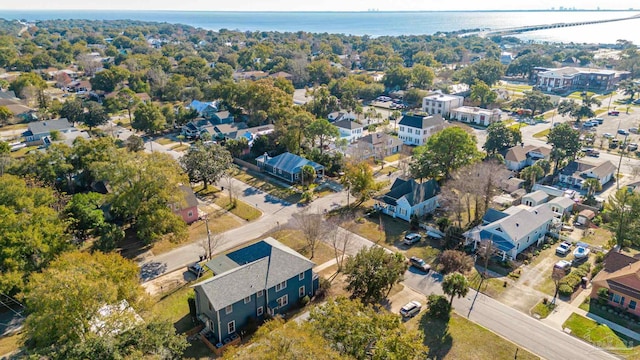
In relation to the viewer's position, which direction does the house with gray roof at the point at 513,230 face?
facing the viewer and to the left of the viewer

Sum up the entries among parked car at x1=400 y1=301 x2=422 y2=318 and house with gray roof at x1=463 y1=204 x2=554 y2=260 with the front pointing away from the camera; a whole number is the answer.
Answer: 0

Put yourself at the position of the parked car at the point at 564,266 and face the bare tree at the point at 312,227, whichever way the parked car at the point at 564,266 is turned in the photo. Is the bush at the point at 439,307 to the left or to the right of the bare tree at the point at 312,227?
left

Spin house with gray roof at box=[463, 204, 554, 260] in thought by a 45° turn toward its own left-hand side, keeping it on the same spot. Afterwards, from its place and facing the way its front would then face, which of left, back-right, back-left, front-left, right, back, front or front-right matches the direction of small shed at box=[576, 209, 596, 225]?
back-left

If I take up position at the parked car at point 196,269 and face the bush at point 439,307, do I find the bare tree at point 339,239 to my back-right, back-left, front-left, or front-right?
front-left

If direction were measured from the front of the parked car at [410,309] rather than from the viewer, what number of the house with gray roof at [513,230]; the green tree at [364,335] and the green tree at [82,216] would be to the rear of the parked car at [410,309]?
1

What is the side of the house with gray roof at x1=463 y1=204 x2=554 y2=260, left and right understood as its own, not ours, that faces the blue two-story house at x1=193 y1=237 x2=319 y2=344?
front

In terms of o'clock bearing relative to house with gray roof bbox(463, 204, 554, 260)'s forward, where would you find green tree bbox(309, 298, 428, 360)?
The green tree is roughly at 11 o'clock from the house with gray roof.

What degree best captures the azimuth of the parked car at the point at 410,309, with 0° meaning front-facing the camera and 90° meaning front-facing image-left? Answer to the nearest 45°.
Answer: approximately 45°

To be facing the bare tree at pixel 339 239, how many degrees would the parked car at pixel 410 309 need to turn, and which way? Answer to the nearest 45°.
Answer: approximately 90° to its right
